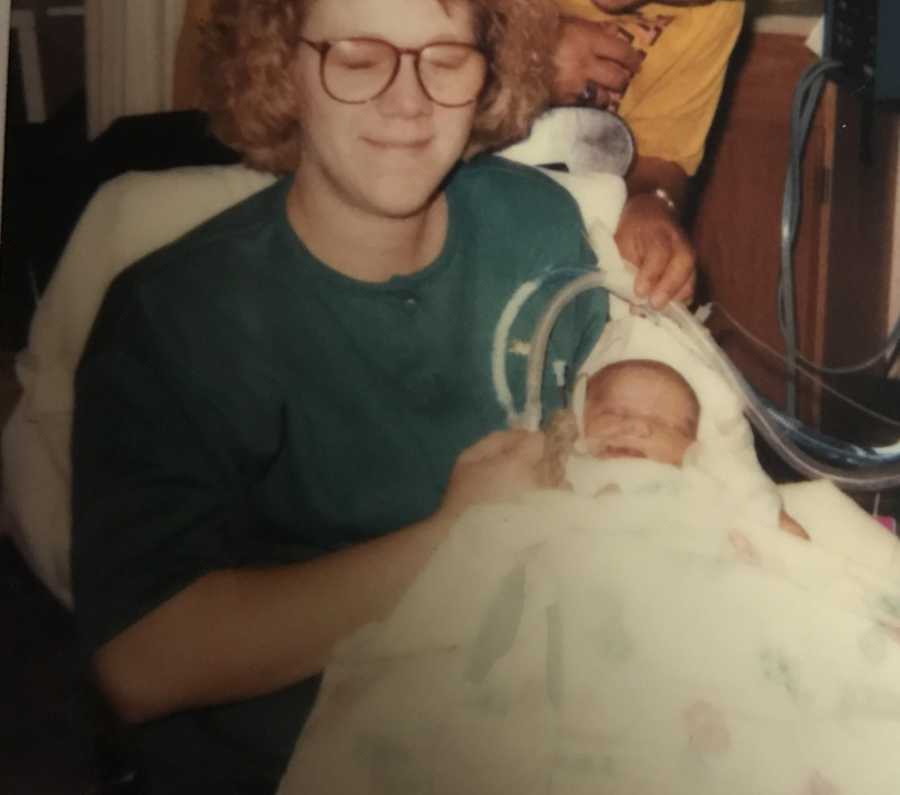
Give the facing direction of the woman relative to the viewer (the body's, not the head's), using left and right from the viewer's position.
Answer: facing the viewer and to the right of the viewer
